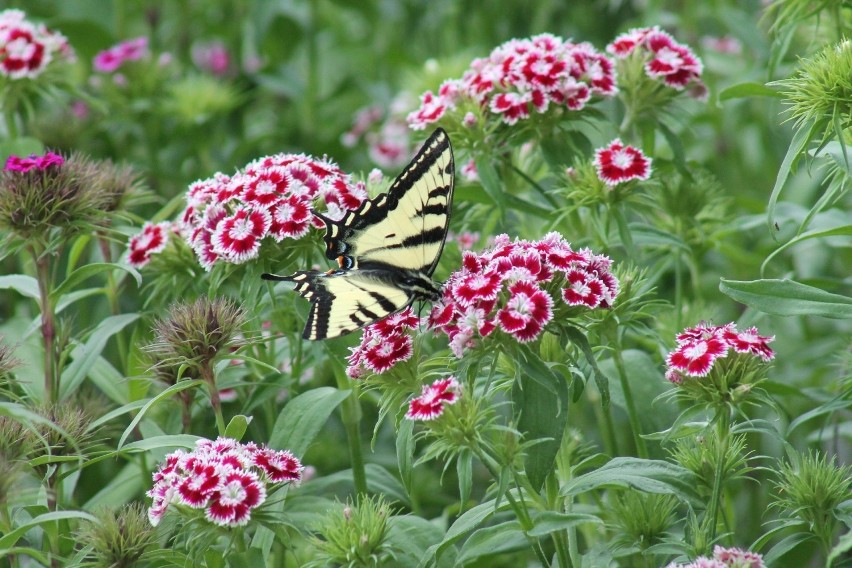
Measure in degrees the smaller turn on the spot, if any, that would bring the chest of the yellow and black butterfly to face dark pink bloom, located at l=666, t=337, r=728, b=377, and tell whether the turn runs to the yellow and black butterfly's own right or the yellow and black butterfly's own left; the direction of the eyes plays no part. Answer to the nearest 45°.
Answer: approximately 45° to the yellow and black butterfly's own right

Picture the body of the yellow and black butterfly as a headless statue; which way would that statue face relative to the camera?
to the viewer's right

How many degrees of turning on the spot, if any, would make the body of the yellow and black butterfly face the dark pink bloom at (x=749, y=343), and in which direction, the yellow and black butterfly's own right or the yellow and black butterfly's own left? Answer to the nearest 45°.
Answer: approximately 45° to the yellow and black butterfly's own right
